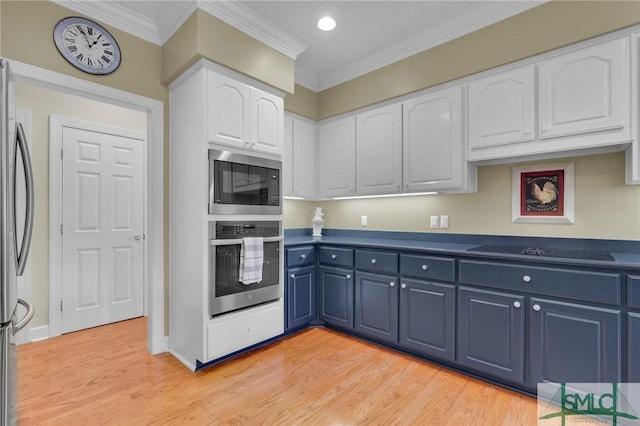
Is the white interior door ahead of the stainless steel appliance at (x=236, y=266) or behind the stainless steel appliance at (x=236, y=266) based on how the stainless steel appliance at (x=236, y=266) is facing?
behind

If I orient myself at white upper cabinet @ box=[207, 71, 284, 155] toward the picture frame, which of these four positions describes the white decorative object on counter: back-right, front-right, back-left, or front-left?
front-left

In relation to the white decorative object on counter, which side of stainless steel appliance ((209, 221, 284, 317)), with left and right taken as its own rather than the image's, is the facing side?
left

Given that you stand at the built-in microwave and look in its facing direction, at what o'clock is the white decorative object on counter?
The white decorative object on counter is roughly at 9 o'clock from the built-in microwave.

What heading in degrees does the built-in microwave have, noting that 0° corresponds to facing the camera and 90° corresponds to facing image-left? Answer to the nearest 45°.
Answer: approximately 315°

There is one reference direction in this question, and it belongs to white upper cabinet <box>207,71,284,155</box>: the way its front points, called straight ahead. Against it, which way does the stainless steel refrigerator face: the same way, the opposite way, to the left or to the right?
to the left

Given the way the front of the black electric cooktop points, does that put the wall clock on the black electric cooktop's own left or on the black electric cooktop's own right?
on the black electric cooktop's own right

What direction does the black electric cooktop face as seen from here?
toward the camera

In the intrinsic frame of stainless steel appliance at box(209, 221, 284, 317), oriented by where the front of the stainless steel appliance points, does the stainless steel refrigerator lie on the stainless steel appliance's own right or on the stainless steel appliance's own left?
on the stainless steel appliance's own right

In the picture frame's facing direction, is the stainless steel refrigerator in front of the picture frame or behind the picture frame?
in front

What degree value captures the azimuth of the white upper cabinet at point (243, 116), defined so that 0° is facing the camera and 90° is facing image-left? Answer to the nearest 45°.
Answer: approximately 315°

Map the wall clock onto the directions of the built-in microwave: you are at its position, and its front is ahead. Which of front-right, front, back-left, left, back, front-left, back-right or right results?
back-right

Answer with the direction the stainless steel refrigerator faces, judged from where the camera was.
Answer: facing to the right of the viewer

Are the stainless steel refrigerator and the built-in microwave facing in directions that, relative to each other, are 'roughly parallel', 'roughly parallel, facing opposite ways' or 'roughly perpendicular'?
roughly perpendicular

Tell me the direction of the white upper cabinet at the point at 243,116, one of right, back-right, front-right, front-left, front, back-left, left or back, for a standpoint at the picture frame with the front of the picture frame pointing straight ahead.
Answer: front-right

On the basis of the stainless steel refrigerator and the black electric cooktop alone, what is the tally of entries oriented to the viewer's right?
1

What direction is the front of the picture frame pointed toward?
toward the camera
